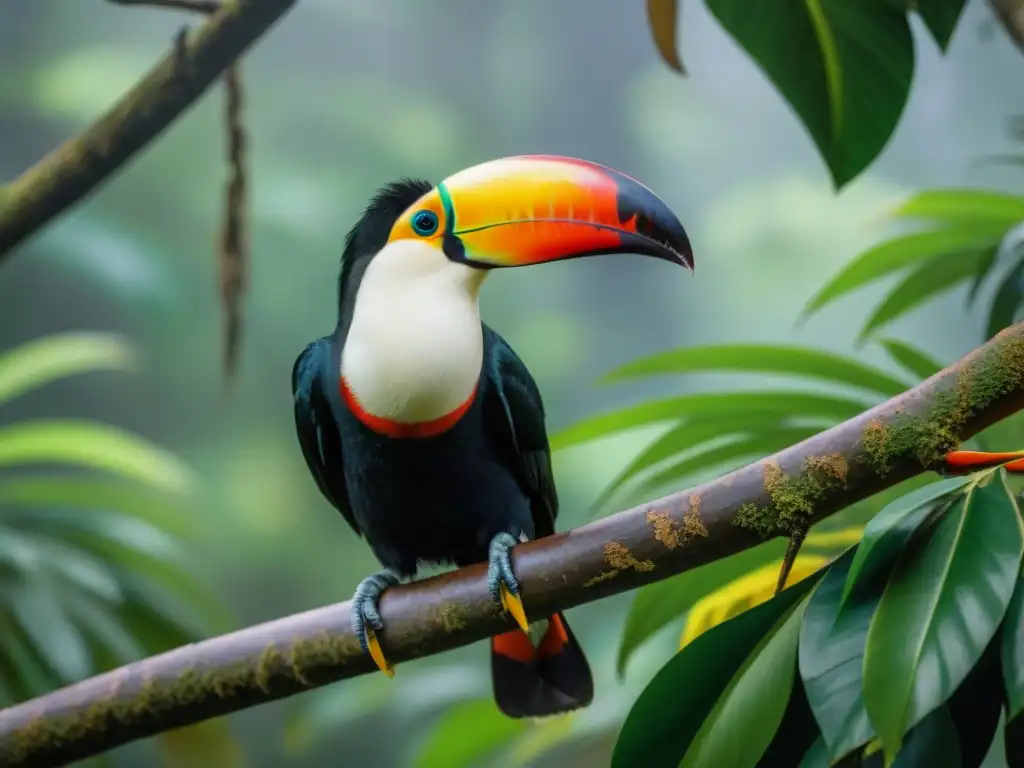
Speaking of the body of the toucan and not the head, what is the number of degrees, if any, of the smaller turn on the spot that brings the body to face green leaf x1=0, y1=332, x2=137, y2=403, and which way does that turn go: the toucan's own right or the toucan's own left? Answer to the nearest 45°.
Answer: approximately 135° to the toucan's own right

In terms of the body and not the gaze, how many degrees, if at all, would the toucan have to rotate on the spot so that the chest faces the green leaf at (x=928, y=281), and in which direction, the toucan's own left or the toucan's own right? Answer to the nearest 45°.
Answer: approximately 135° to the toucan's own left

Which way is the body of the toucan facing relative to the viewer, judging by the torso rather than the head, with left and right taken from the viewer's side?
facing the viewer

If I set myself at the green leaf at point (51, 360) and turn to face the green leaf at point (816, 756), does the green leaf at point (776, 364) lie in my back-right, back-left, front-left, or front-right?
front-left

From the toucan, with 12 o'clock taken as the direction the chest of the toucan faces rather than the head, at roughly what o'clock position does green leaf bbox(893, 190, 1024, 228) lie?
The green leaf is roughly at 8 o'clock from the toucan.
